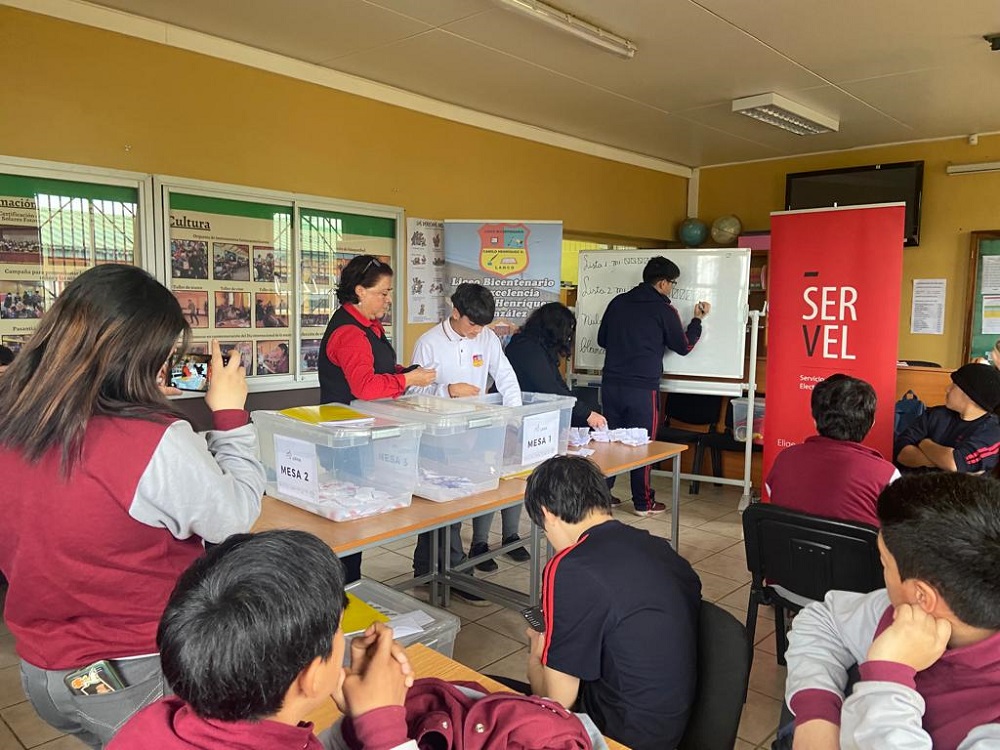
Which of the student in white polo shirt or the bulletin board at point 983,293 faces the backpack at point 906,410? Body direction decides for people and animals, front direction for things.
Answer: the bulletin board

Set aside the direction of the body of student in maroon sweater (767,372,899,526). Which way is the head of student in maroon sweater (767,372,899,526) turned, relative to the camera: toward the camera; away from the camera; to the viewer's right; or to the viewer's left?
away from the camera

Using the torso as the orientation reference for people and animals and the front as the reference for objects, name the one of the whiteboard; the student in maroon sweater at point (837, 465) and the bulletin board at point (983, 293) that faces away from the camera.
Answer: the student in maroon sweater

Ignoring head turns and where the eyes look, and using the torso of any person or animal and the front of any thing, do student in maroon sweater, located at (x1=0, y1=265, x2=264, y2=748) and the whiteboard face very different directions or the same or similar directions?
very different directions

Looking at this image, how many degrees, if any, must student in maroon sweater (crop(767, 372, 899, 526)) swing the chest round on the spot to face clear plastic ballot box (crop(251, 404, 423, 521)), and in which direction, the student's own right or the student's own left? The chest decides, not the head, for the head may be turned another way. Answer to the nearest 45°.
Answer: approximately 135° to the student's own left

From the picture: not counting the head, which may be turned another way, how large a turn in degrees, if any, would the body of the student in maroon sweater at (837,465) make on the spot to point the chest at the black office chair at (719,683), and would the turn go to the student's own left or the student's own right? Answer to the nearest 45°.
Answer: approximately 180°

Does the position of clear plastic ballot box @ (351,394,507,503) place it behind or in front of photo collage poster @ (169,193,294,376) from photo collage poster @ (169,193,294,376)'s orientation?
in front

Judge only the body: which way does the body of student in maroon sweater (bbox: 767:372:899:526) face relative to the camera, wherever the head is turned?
away from the camera

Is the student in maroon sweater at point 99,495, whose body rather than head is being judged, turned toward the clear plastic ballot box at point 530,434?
yes
